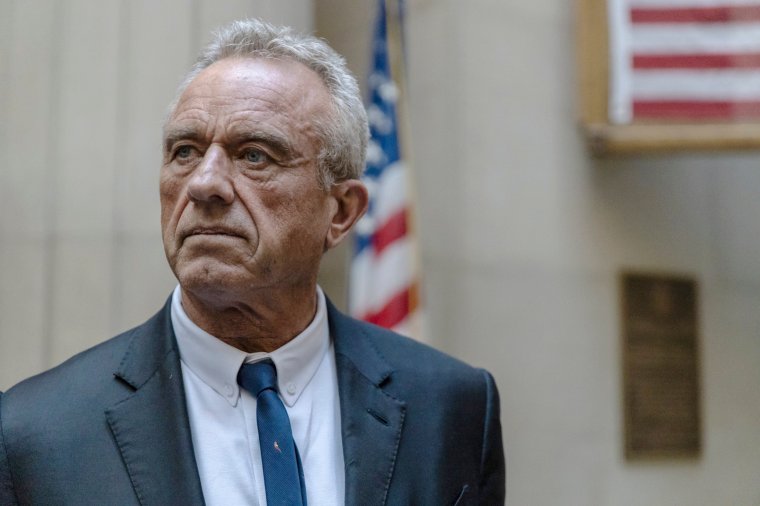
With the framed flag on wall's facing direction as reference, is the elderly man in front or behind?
in front

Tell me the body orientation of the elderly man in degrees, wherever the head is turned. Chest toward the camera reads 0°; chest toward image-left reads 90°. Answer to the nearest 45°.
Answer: approximately 0°

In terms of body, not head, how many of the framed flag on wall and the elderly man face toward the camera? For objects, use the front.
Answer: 2

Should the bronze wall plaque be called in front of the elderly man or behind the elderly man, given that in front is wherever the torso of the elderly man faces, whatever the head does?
behind

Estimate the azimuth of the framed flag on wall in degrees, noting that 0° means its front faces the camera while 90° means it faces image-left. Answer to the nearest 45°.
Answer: approximately 0°

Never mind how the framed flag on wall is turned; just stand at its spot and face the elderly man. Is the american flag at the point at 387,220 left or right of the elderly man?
right

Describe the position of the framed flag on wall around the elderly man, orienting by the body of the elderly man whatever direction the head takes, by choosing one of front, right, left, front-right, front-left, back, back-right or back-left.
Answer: back-left
